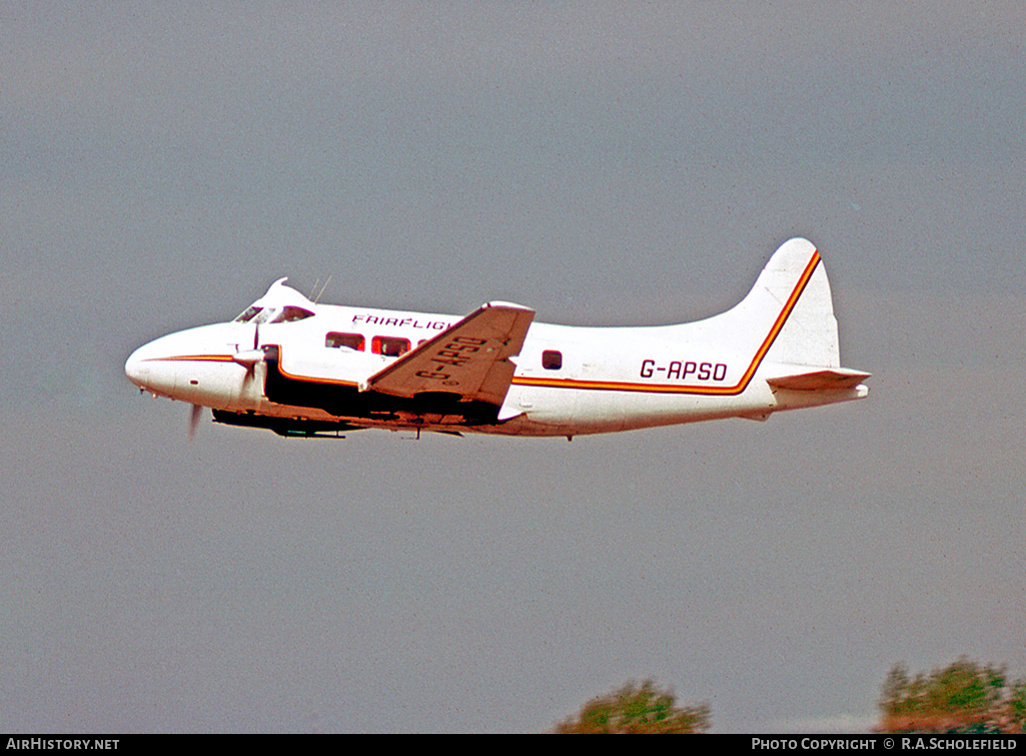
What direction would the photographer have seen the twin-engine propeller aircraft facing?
facing to the left of the viewer
